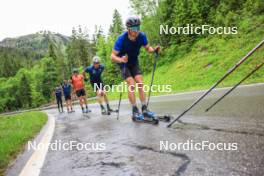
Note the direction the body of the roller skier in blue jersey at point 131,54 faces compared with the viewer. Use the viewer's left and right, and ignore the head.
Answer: facing the viewer and to the right of the viewer
